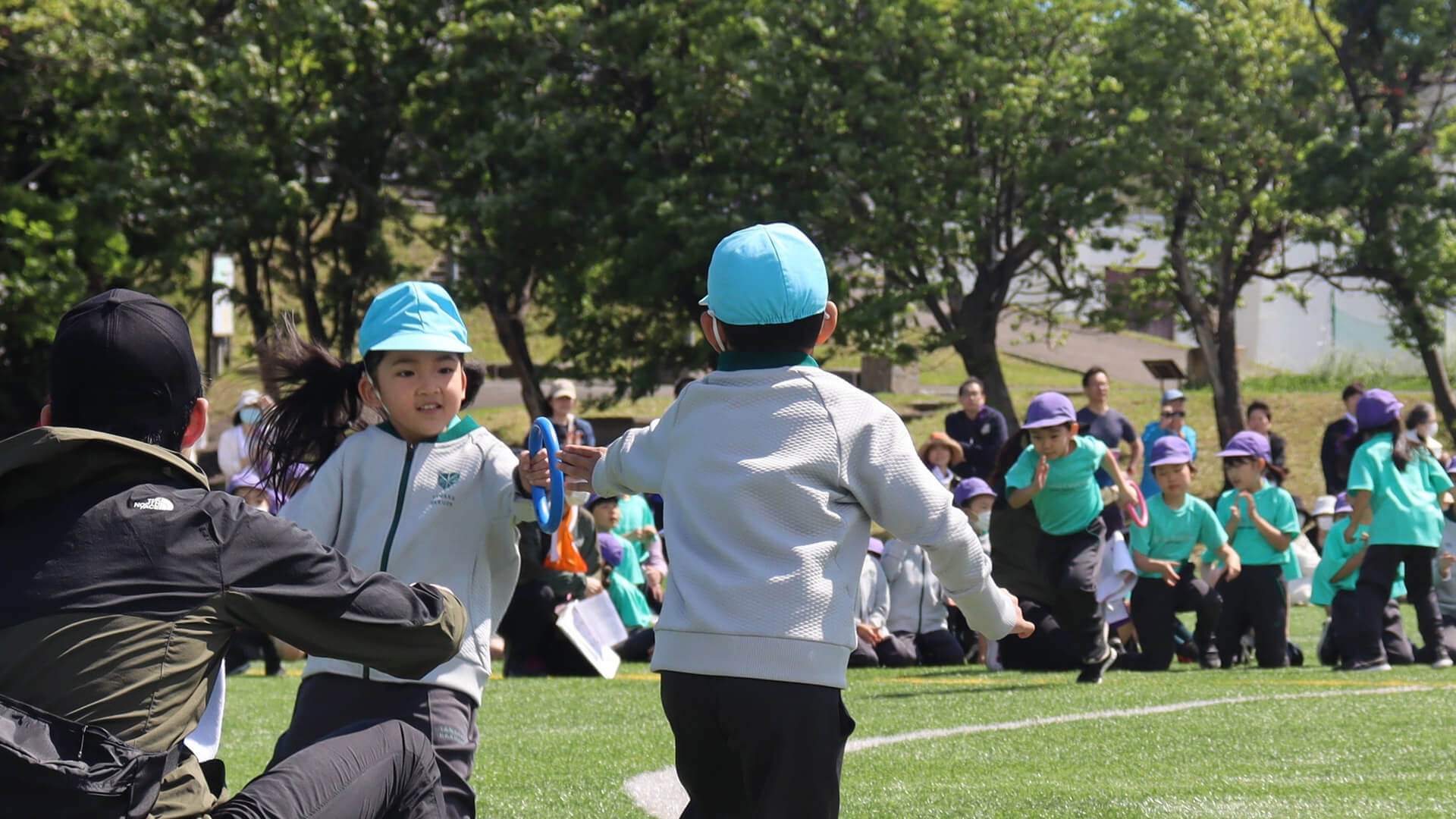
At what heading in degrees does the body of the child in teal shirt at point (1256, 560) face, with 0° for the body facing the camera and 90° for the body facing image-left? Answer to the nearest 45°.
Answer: approximately 45°

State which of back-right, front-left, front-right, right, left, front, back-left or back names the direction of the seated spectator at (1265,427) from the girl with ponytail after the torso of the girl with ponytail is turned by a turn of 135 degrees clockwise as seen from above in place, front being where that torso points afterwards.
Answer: right

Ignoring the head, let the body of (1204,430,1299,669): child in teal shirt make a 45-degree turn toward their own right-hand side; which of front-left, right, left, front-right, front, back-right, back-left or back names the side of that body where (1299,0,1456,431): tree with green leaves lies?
right

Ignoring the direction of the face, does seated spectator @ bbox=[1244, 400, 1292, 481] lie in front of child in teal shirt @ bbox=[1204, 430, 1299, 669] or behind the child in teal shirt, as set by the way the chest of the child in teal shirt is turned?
behind

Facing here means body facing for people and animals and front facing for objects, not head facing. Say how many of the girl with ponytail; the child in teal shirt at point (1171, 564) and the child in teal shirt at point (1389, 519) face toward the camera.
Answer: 2
